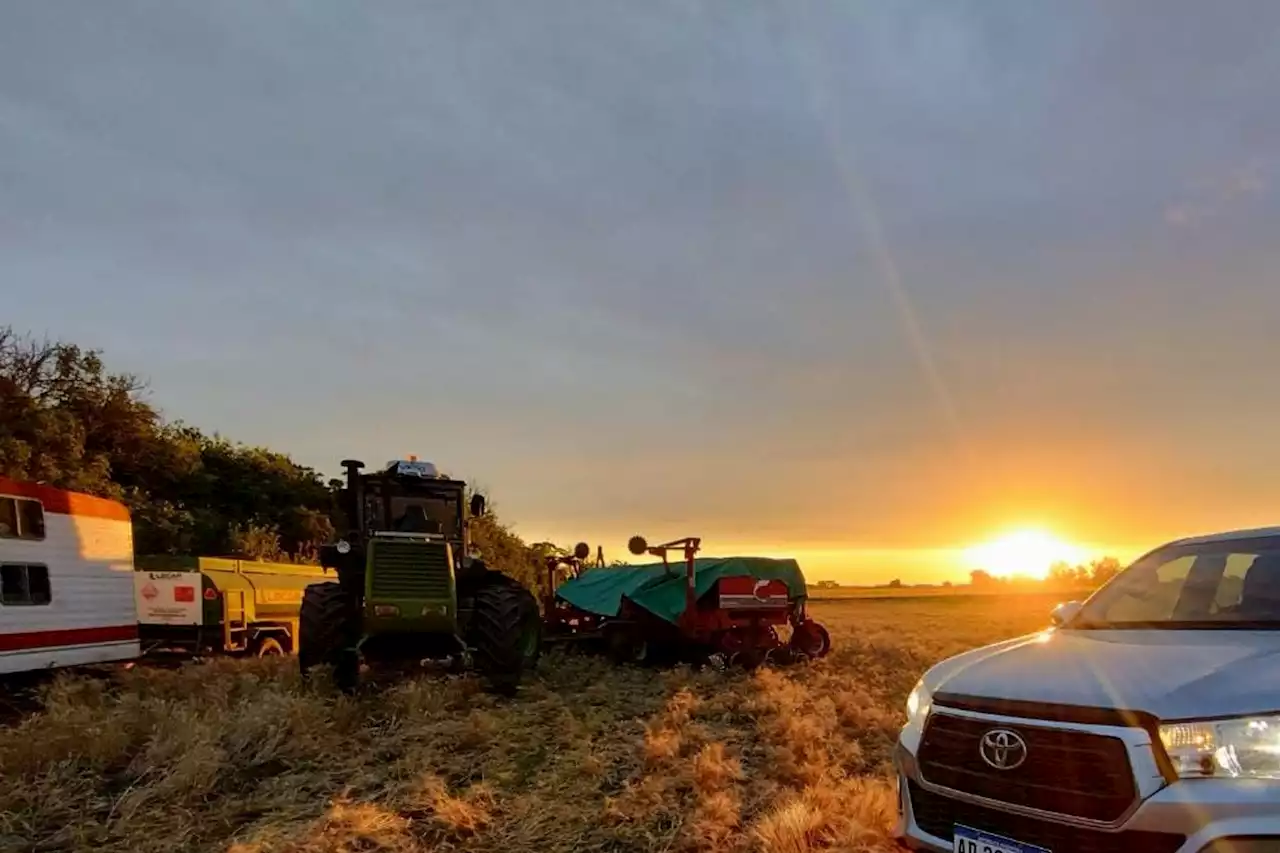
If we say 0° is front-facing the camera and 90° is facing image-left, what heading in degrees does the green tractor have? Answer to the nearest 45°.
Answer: approximately 0°

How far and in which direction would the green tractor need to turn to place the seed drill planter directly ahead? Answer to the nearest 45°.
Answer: approximately 135° to its left

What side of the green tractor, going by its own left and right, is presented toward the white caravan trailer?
right

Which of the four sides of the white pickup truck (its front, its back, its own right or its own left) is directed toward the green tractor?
right

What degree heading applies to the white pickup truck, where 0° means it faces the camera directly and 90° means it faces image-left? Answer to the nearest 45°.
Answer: approximately 45°

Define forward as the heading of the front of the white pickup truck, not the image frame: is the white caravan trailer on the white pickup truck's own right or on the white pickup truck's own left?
on the white pickup truck's own right
